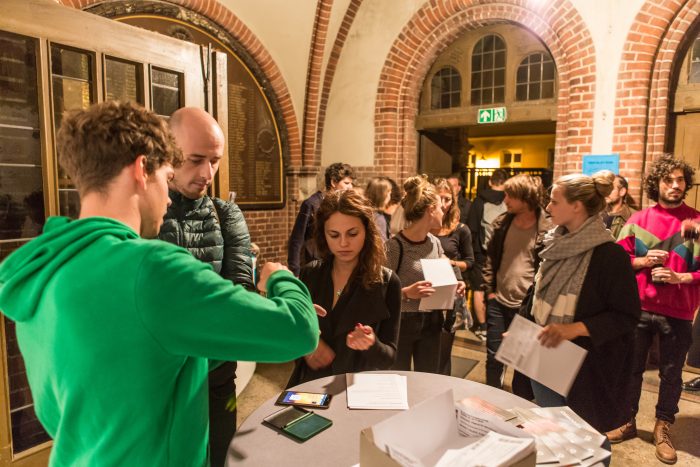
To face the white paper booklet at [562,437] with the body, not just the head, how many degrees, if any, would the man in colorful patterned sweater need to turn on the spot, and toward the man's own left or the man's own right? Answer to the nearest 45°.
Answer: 0° — they already face it

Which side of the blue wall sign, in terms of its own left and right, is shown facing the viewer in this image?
front

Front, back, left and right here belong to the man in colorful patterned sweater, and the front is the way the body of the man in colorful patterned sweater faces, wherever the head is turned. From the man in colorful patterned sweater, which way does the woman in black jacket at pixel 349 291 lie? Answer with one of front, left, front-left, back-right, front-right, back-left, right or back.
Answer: front-right

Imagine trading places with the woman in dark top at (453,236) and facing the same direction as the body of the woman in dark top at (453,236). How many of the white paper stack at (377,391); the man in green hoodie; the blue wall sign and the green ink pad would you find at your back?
1

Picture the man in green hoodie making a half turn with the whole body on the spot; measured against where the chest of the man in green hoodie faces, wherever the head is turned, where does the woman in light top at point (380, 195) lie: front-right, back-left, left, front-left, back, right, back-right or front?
back

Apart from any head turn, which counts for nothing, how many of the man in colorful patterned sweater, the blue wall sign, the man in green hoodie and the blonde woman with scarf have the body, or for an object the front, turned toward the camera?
2

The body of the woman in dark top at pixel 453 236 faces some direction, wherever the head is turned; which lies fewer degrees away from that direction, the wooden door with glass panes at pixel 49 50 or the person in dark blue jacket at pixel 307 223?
the wooden door with glass panes

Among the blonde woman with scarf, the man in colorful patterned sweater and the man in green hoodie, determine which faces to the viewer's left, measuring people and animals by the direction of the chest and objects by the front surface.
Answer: the blonde woman with scarf

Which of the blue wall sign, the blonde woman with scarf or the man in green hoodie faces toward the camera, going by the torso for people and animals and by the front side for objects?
the blue wall sign

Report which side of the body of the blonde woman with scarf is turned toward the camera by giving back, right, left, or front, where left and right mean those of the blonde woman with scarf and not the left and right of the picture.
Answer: left

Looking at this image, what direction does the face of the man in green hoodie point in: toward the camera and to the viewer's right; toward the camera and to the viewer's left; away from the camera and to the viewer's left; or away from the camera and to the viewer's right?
away from the camera and to the viewer's right

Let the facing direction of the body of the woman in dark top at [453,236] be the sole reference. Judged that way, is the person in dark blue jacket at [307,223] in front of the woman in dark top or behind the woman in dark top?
in front

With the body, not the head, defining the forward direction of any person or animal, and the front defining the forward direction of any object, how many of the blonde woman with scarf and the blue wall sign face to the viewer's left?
1

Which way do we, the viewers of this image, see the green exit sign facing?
facing the viewer

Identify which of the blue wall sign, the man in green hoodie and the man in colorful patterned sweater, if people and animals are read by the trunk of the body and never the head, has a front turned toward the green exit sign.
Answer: the man in green hoodie

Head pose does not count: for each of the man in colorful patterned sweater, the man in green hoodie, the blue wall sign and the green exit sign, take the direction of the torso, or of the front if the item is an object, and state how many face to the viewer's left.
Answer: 0

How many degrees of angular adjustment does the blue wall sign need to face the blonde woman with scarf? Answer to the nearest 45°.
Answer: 0° — it already faces them

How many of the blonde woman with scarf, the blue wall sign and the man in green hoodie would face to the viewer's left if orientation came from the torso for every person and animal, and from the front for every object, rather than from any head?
1

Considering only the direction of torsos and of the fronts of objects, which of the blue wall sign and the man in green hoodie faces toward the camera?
the blue wall sign
